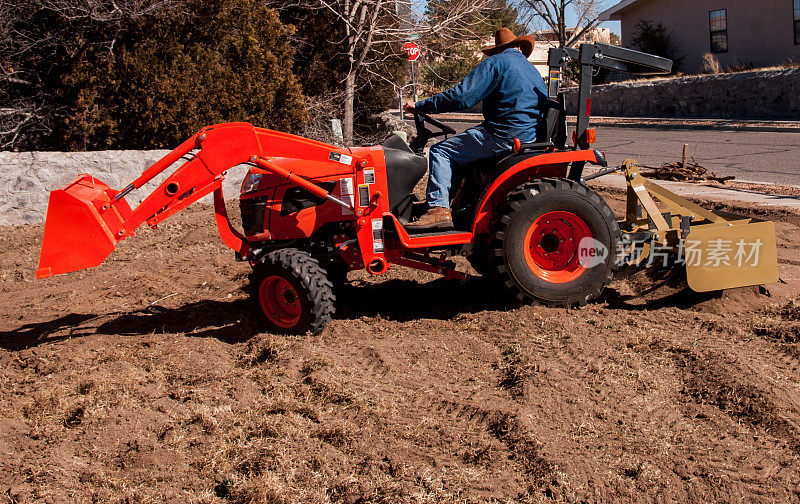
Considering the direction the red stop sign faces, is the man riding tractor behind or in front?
in front

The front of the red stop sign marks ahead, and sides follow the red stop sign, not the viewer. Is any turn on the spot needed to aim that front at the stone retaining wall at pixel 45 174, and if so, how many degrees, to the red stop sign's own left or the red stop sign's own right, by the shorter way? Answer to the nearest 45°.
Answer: approximately 45° to the red stop sign's own right

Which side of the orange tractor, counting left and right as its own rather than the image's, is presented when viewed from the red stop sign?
right

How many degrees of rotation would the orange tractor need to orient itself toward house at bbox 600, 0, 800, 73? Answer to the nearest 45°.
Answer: approximately 135° to its right

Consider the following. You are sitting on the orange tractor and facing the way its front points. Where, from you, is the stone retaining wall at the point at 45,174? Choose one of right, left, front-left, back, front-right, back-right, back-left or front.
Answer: front-right

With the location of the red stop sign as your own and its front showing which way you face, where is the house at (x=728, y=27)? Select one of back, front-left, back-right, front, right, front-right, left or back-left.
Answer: back-left

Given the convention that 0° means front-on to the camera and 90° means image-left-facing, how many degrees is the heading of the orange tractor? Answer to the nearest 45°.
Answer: approximately 90°

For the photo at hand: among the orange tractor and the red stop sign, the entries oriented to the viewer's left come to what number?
1

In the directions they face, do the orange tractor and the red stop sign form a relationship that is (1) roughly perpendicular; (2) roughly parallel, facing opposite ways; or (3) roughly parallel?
roughly perpendicular

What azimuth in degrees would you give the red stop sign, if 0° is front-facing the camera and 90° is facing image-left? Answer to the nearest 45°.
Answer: approximately 0°

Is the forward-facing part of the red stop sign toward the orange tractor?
yes
